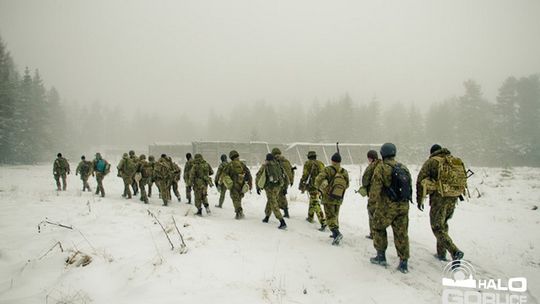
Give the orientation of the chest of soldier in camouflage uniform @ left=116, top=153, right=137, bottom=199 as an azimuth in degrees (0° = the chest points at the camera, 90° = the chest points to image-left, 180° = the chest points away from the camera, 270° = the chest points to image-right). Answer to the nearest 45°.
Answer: approximately 135°

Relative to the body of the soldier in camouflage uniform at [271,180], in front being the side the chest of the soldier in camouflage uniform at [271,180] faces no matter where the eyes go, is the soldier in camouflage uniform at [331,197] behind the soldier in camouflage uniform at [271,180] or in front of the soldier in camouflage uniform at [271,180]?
behind

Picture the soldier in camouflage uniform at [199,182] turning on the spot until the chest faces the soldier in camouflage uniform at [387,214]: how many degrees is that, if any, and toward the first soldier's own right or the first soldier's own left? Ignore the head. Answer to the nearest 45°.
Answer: approximately 180°

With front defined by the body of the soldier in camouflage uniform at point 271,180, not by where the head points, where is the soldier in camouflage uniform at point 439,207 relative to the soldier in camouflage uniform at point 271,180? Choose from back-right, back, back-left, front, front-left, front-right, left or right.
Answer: back

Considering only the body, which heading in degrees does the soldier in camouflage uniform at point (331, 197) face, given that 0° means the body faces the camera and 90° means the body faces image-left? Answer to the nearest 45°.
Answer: approximately 180°

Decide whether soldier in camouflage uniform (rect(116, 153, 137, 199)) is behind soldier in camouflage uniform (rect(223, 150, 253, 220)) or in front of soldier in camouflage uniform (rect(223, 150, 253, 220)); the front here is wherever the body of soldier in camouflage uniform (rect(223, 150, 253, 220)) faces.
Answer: in front

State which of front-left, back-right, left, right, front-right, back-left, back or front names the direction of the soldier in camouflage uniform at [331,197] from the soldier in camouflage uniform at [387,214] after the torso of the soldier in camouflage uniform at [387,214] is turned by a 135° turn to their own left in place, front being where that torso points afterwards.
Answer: back-right

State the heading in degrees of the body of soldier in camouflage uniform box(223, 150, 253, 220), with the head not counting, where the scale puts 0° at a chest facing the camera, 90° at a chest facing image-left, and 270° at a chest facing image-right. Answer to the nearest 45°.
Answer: approximately 135°

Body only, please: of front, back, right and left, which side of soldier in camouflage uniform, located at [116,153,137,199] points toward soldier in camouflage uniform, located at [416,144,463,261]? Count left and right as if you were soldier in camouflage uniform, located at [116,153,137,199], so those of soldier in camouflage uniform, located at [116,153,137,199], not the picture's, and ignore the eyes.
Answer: back

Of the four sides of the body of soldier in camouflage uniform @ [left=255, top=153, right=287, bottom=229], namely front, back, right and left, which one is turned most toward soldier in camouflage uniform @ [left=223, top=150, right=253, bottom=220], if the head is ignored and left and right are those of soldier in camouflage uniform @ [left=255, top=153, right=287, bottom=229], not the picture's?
front

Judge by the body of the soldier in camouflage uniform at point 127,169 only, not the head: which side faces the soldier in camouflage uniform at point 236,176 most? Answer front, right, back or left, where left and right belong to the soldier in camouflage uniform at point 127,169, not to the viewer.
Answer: back

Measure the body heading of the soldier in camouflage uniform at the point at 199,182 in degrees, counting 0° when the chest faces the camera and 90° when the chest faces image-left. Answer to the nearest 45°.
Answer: approximately 135°

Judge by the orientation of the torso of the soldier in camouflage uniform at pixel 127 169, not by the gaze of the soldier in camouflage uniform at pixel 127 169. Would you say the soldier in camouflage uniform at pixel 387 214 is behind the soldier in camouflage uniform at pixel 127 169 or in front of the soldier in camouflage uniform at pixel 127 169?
behind
